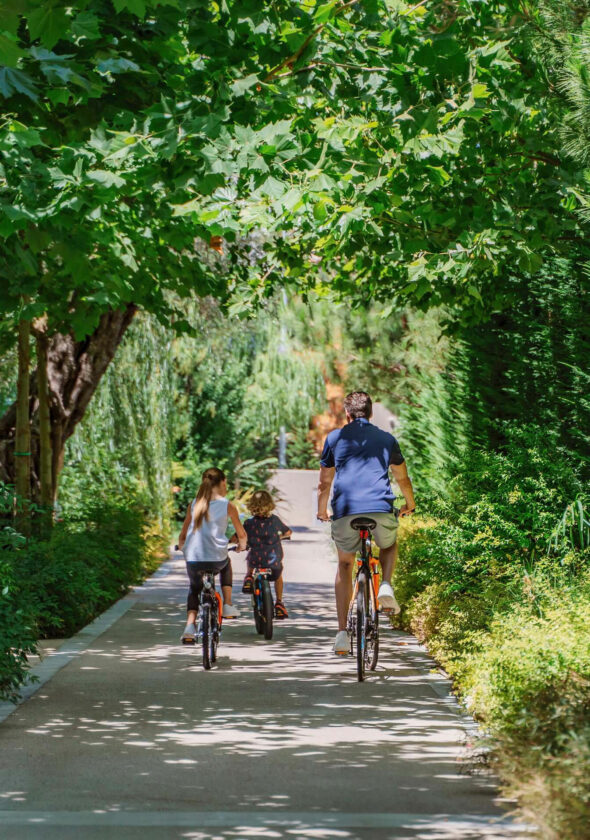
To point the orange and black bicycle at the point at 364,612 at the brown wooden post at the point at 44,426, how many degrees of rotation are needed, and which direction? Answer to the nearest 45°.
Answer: approximately 45° to its left

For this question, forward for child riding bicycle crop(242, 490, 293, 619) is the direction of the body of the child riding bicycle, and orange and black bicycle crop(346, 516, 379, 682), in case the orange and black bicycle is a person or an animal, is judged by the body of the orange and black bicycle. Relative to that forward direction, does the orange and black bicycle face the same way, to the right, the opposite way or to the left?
the same way

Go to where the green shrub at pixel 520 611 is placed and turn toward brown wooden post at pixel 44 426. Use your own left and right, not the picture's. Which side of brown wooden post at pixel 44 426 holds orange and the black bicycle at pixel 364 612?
left

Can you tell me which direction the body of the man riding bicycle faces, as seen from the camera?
away from the camera

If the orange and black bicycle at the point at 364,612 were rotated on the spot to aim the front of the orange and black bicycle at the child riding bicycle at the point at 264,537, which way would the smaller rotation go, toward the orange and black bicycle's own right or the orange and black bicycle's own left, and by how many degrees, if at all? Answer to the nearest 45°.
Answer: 0° — it already faces them

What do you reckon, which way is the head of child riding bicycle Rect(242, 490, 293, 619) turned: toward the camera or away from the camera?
away from the camera

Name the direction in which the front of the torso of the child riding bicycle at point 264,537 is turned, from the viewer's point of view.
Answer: away from the camera

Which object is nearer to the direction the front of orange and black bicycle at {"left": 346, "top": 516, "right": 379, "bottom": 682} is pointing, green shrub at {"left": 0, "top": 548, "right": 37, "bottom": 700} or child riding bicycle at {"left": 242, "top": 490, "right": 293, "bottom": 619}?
the child riding bicycle

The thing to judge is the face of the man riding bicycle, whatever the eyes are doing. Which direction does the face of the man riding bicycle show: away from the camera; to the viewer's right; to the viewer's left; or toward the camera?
away from the camera

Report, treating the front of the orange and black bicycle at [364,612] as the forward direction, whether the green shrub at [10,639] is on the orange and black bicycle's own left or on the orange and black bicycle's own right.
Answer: on the orange and black bicycle's own left

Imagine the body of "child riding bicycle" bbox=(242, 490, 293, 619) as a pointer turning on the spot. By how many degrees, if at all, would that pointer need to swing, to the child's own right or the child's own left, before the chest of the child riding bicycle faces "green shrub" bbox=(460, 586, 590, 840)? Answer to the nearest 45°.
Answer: approximately 180°

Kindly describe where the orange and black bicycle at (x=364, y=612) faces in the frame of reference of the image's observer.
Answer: facing away from the viewer

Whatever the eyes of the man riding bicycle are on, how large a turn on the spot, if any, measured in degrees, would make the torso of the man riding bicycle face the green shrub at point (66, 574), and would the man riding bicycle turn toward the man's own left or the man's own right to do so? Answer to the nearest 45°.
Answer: approximately 45° to the man's own left
